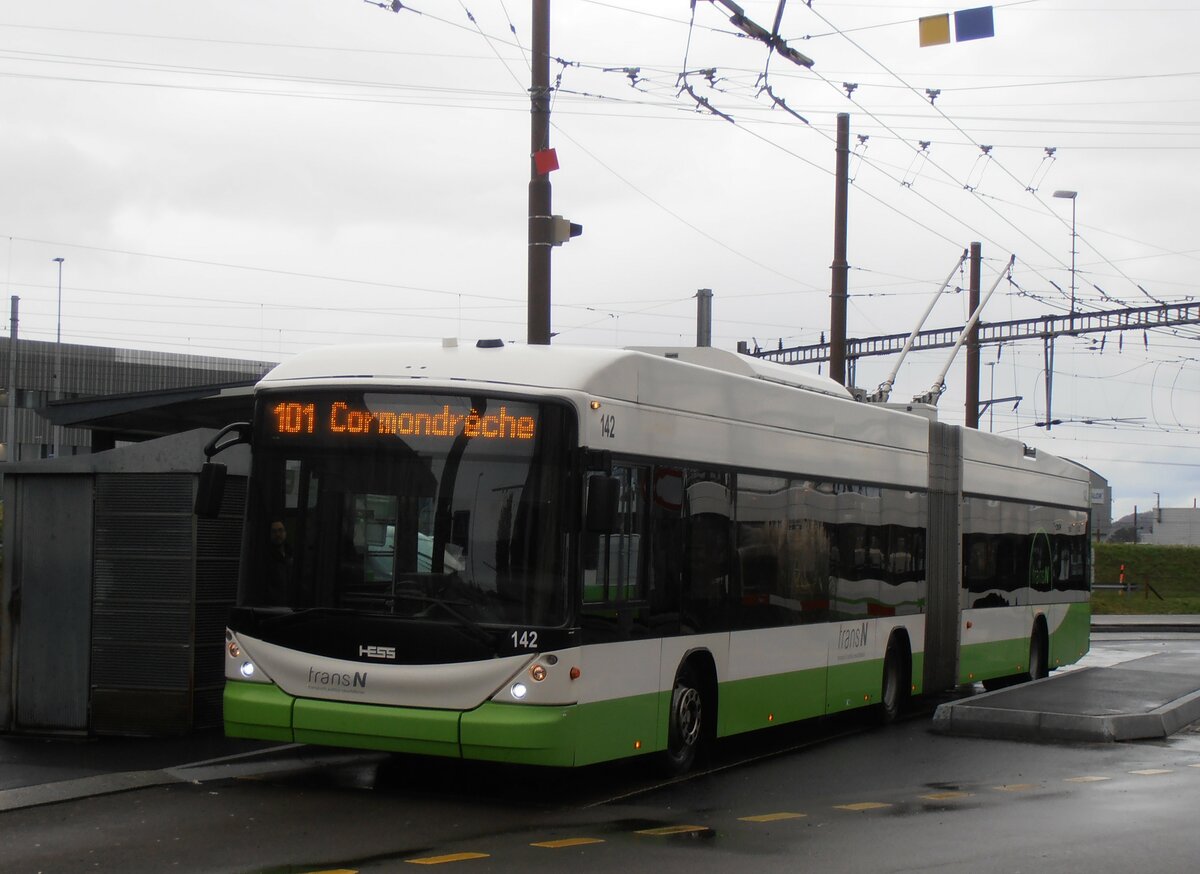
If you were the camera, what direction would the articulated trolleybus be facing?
facing the viewer and to the left of the viewer

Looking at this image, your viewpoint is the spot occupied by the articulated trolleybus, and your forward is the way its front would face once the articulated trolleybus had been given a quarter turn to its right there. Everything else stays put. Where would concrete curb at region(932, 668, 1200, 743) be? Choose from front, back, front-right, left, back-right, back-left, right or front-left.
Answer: right

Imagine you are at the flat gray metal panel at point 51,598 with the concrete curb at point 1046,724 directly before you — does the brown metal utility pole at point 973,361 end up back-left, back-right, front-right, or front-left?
front-left

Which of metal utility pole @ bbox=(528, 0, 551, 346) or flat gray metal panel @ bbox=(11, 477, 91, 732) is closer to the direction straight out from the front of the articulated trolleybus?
the flat gray metal panel

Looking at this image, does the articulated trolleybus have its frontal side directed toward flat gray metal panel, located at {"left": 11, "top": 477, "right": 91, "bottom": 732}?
no

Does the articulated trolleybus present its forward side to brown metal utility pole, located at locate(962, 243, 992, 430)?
no

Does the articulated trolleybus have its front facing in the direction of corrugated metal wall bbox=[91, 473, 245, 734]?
no

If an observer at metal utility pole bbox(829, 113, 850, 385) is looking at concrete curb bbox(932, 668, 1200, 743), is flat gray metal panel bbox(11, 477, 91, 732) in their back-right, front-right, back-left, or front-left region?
front-right

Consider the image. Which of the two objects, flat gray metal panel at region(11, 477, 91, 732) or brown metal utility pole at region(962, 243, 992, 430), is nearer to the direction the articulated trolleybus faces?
the flat gray metal panel

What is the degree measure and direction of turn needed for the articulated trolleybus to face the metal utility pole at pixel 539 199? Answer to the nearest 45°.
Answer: approximately 135° to its right
